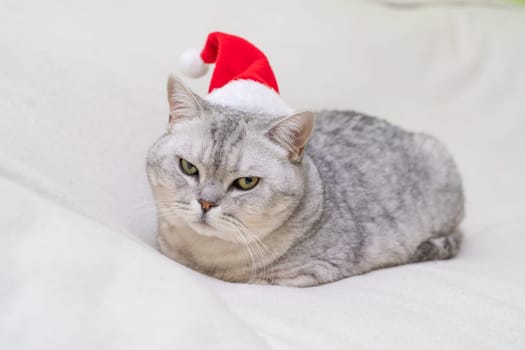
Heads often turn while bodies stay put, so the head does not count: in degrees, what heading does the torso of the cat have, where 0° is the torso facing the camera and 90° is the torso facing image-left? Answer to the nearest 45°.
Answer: approximately 45°
